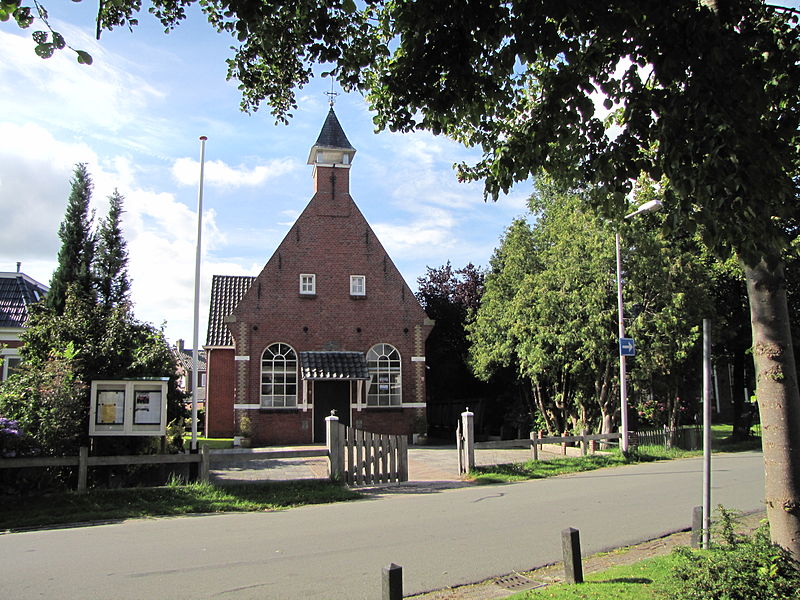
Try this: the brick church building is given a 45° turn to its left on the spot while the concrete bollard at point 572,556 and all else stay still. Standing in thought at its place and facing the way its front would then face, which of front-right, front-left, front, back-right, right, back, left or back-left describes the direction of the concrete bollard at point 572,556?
front-right

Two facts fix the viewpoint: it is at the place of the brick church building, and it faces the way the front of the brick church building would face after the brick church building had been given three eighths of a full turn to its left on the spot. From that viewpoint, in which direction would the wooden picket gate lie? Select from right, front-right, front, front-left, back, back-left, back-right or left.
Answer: back-right

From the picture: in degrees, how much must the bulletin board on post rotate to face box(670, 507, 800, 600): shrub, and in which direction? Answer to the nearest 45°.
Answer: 0° — it already faces it

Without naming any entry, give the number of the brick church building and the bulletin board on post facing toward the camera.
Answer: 2

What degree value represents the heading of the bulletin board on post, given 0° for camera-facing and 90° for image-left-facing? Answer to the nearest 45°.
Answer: approximately 0°

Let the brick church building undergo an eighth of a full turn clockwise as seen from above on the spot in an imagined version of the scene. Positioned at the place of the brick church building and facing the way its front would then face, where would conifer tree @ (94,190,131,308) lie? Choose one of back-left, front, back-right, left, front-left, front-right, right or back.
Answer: front-right

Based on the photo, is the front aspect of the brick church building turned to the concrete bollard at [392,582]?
yes

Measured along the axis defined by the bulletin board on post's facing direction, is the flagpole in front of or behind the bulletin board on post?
behind

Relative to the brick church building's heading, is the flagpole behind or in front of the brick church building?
in front

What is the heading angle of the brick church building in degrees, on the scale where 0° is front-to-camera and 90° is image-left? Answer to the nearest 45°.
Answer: approximately 0°
